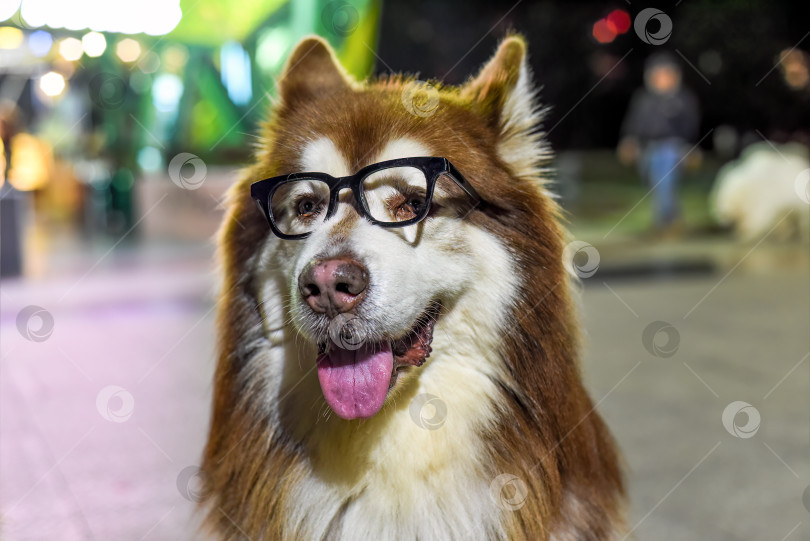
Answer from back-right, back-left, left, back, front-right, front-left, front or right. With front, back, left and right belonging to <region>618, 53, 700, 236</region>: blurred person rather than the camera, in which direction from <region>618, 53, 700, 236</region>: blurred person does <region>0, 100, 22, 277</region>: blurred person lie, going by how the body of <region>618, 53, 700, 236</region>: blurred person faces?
front-right

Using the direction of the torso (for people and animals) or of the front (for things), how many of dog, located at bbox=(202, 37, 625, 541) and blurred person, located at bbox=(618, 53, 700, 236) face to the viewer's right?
0

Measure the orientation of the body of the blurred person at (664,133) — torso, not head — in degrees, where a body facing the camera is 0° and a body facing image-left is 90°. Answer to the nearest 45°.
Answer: approximately 0°

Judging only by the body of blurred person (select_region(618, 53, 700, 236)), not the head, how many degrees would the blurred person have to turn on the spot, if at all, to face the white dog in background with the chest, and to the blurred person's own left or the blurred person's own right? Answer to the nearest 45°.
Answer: approximately 90° to the blurred person's own left

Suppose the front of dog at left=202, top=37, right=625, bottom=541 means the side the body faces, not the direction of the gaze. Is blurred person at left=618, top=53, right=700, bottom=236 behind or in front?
behind

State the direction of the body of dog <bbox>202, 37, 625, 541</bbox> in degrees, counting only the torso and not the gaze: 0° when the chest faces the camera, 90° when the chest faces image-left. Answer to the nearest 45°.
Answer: approximately 45°

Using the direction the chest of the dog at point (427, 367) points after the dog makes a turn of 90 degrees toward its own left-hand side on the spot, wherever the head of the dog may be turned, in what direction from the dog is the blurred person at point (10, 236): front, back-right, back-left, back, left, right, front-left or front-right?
back

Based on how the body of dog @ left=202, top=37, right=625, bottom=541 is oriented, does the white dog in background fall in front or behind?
behind

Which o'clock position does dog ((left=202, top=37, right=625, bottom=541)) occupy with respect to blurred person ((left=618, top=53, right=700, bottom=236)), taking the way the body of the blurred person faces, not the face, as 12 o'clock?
The dog is roughly at 12 o'clock from the blurred person.
